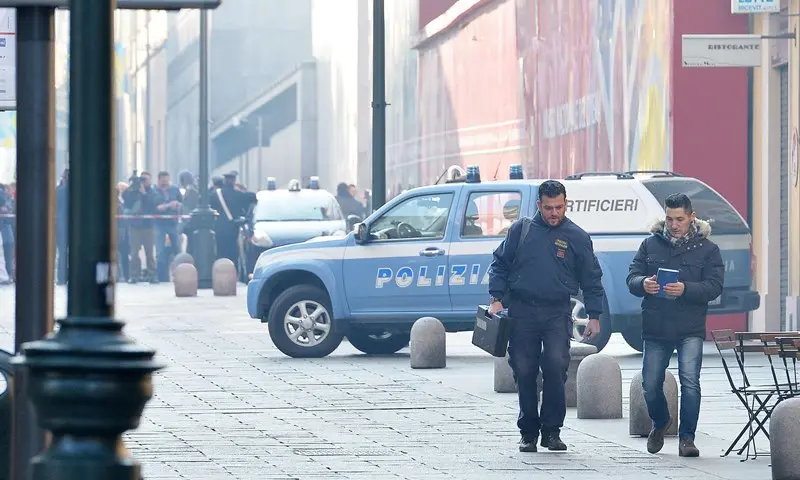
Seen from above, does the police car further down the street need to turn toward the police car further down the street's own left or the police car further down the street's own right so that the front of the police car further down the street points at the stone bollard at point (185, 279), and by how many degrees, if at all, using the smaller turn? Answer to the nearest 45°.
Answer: approximately 45° to the police car further down the street's own right

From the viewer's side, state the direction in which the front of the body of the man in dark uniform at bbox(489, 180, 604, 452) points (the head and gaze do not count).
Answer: toward the camera

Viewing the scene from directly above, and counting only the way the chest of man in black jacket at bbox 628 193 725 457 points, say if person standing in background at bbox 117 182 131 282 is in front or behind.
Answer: behind

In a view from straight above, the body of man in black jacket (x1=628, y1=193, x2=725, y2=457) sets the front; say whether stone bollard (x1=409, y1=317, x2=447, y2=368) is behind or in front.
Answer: behind

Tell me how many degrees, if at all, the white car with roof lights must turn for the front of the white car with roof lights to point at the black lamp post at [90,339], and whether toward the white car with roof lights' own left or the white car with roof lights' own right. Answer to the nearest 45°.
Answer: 0° — it already faces it

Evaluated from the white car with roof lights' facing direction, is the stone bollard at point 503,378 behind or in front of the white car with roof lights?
in front

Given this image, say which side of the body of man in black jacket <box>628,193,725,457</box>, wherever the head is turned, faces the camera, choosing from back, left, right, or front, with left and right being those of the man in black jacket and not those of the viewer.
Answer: front
